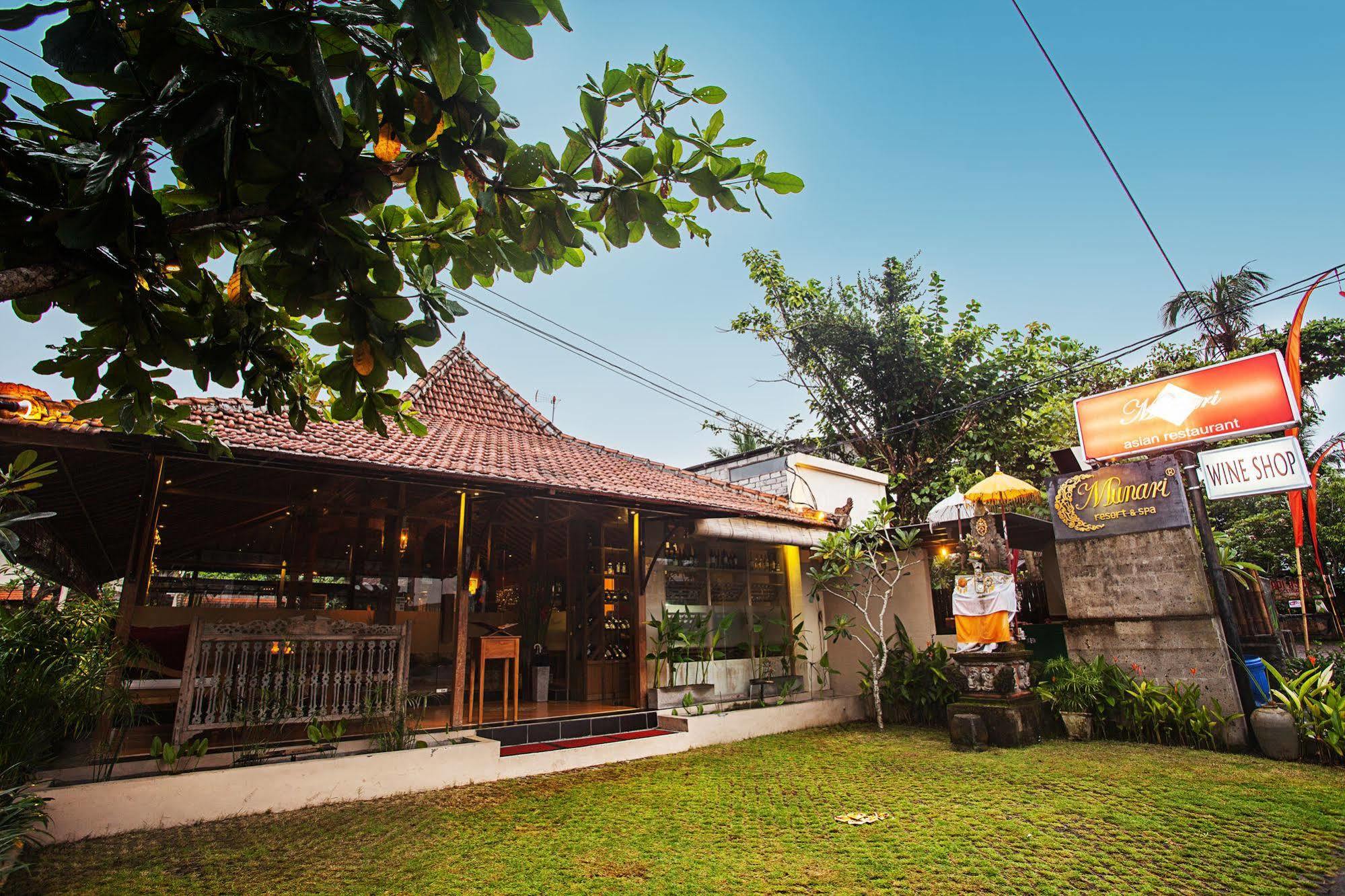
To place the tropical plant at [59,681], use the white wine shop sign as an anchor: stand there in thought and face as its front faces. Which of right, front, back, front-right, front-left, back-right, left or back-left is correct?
front-right

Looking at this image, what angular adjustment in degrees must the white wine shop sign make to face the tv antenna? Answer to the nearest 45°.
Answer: approximately 90° to its right

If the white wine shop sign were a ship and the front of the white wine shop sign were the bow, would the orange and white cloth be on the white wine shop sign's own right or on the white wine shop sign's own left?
on the white wine shop sign's own right

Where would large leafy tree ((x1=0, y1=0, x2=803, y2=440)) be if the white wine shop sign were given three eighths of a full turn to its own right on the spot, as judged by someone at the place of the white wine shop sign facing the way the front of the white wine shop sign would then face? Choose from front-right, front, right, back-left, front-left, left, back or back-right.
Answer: back-left

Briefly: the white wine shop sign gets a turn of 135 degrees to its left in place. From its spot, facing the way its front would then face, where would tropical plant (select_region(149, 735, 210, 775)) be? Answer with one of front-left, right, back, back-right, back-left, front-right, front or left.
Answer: back

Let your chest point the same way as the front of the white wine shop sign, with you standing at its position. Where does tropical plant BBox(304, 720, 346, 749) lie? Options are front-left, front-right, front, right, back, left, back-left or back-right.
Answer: front-right

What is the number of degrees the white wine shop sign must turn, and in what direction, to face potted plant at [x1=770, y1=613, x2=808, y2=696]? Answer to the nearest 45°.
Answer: approximately 90° to its right

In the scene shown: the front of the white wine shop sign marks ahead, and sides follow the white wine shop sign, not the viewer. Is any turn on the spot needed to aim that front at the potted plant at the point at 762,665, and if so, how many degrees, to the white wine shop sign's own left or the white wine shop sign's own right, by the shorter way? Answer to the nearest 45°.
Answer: approximately 90° to the white wine shop sign's own right

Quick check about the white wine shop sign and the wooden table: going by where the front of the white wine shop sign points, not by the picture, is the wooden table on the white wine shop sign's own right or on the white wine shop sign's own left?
on the white wine shop sign's own right

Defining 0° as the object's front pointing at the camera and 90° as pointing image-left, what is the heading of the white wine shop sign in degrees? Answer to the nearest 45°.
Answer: approximately 0°
